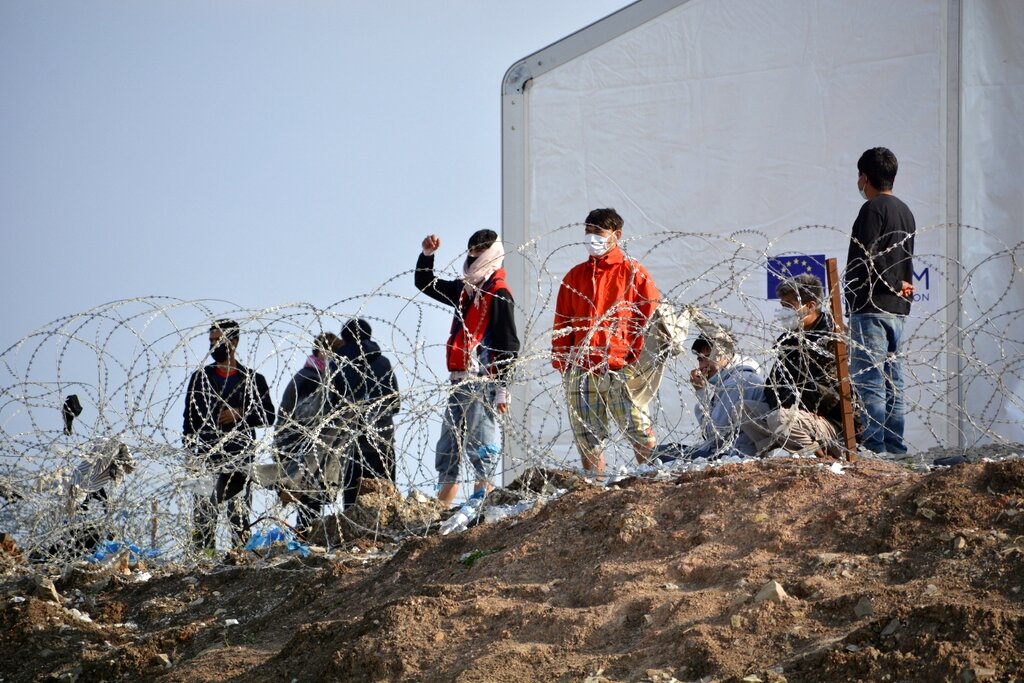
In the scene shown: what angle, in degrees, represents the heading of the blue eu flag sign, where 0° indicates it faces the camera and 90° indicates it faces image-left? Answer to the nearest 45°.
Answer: approximately 0°

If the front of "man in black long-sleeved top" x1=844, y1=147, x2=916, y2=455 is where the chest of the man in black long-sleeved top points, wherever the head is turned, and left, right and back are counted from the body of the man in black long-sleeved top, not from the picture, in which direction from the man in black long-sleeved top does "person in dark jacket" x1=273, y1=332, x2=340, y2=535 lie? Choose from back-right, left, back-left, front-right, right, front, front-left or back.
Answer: front-left

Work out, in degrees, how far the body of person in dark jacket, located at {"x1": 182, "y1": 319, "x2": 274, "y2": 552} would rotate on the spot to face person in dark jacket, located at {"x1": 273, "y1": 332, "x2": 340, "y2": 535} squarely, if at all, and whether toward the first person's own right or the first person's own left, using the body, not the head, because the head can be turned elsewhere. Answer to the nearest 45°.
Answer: approximately 135° to the first person's own left

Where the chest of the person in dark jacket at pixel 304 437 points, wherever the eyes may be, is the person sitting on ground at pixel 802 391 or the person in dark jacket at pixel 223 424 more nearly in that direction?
the person sitting on ground

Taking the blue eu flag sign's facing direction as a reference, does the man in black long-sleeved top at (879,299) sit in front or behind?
in front

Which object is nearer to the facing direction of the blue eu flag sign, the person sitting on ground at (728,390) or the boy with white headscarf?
the person sitting on ground

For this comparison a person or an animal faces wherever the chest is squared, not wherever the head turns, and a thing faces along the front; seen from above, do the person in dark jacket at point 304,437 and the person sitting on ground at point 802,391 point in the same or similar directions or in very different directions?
very different directions

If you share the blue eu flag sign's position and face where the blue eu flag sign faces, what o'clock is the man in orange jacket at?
The man in orange jacket is roughly at 1 o'clock from the blue eu flag sign.

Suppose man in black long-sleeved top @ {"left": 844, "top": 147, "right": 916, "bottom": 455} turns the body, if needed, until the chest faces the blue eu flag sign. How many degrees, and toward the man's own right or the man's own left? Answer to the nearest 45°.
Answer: approximately 45° to the man's own right
